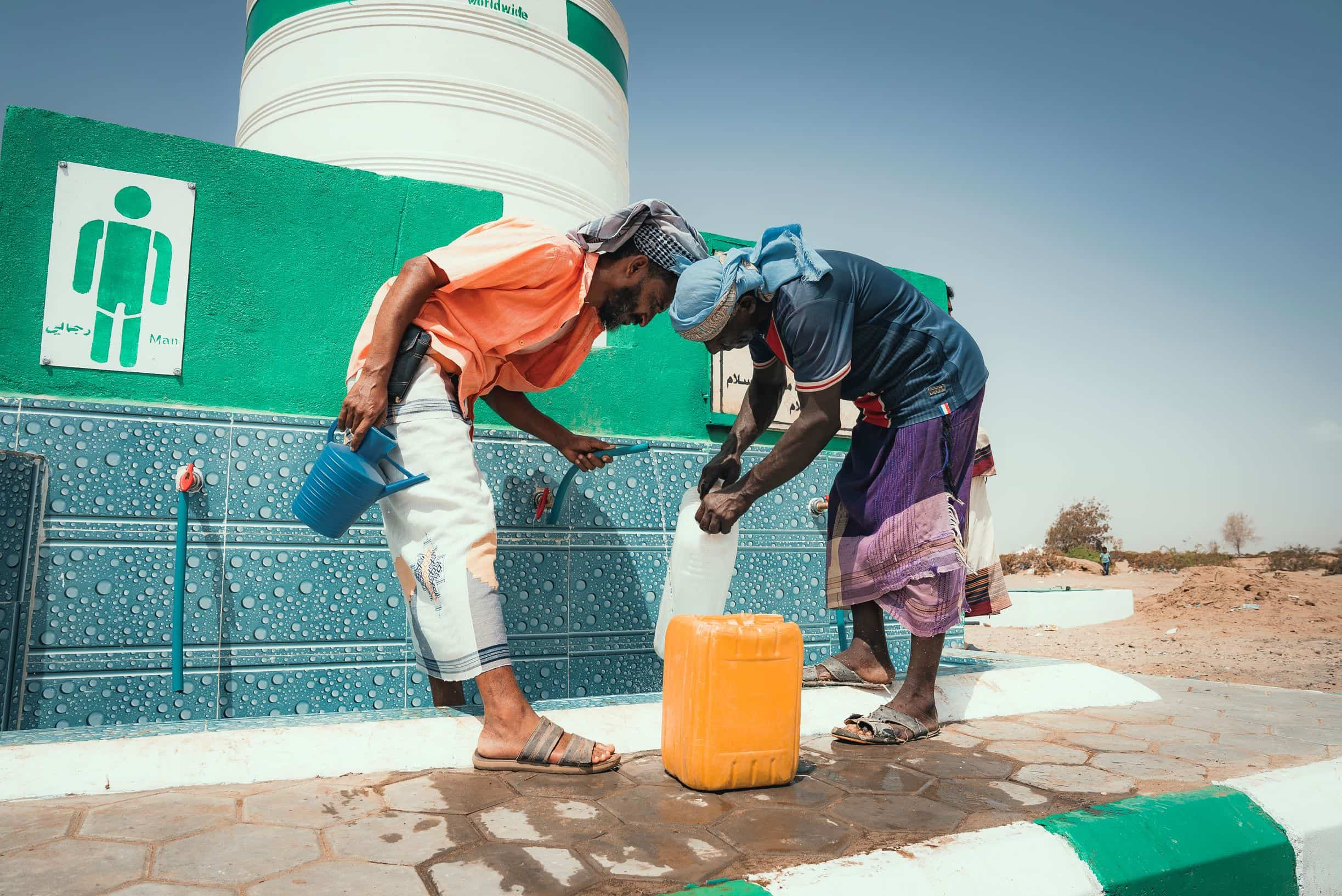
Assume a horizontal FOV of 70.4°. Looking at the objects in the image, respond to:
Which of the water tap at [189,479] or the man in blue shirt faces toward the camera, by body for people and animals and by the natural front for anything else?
the water tap

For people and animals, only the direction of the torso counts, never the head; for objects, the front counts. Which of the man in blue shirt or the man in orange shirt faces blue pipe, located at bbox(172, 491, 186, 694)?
the man in blue shirt

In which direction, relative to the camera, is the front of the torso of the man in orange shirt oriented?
to the viewer's right

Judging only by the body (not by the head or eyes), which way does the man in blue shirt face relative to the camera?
to the viewer's left

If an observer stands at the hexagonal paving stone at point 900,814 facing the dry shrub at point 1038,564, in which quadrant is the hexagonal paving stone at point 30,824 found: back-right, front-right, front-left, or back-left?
back-left

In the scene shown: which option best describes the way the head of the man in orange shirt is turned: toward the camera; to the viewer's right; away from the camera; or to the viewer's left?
to the viewer's right

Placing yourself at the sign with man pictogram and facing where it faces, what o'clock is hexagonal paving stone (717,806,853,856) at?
The hexagonal paving stone is roughly at 11 o'clock from the sign with man pictogram.

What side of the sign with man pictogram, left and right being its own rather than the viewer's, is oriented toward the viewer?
front

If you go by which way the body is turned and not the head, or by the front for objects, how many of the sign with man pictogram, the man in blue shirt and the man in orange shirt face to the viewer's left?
1

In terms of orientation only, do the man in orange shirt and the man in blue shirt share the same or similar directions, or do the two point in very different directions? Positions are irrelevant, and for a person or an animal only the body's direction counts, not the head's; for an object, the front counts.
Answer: very different directions

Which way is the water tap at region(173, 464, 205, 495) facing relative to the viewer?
toward the camera

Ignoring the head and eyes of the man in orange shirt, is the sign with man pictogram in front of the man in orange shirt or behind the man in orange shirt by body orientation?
behind

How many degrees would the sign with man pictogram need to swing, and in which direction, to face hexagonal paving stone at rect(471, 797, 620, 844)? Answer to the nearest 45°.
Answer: approximately 45° to its left
